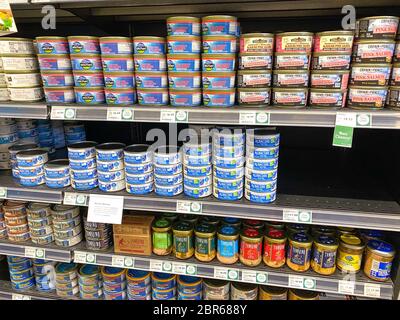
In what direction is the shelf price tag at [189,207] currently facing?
toward the camera

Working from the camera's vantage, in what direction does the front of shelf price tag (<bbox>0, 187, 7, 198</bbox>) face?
facing the viewer

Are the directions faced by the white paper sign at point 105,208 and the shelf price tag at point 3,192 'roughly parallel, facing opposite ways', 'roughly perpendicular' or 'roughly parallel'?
roughly parallel

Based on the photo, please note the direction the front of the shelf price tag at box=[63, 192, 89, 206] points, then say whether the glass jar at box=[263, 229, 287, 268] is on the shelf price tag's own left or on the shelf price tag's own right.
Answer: on the shelf price tag's own left

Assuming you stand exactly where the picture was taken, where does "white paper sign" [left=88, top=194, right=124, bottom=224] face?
facing the viewer

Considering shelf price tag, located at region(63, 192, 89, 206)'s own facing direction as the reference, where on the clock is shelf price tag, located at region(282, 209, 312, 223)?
shelf price tag, located at region(282, 209, 312, 223) is roughly at 10 o'clock from shelf price tag, located at region(63, 192, 89, 206).

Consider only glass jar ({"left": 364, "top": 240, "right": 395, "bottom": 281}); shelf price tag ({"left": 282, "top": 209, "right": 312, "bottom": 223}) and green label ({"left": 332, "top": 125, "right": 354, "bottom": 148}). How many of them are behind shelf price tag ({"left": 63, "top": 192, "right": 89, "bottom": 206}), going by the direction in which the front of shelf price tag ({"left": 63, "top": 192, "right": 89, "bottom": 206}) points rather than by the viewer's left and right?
0

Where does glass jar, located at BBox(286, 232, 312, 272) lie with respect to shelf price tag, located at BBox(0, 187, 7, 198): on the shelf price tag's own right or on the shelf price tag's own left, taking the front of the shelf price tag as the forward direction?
on the shelf price tag's own left

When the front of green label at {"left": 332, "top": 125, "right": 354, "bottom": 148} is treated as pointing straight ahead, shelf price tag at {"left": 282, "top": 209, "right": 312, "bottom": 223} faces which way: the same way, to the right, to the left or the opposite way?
the same way

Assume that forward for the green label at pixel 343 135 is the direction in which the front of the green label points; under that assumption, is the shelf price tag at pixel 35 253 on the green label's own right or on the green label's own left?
on the green label's own right

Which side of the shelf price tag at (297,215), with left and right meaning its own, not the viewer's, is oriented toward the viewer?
front

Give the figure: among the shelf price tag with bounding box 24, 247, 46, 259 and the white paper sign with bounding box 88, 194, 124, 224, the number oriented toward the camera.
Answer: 2
